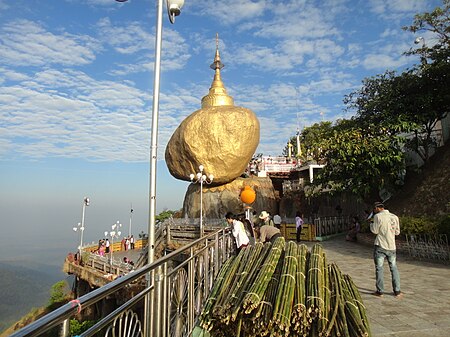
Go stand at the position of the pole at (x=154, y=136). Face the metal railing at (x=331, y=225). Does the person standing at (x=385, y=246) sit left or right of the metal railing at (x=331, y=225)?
right

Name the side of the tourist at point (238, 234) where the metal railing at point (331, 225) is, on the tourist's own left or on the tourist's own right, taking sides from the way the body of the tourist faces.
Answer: on the tourist's own right

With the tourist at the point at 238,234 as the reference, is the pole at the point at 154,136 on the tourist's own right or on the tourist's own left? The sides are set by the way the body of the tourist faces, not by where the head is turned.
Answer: on the tourist's own left

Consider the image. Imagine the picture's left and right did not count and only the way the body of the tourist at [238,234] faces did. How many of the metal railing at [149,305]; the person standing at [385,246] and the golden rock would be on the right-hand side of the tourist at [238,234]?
1
